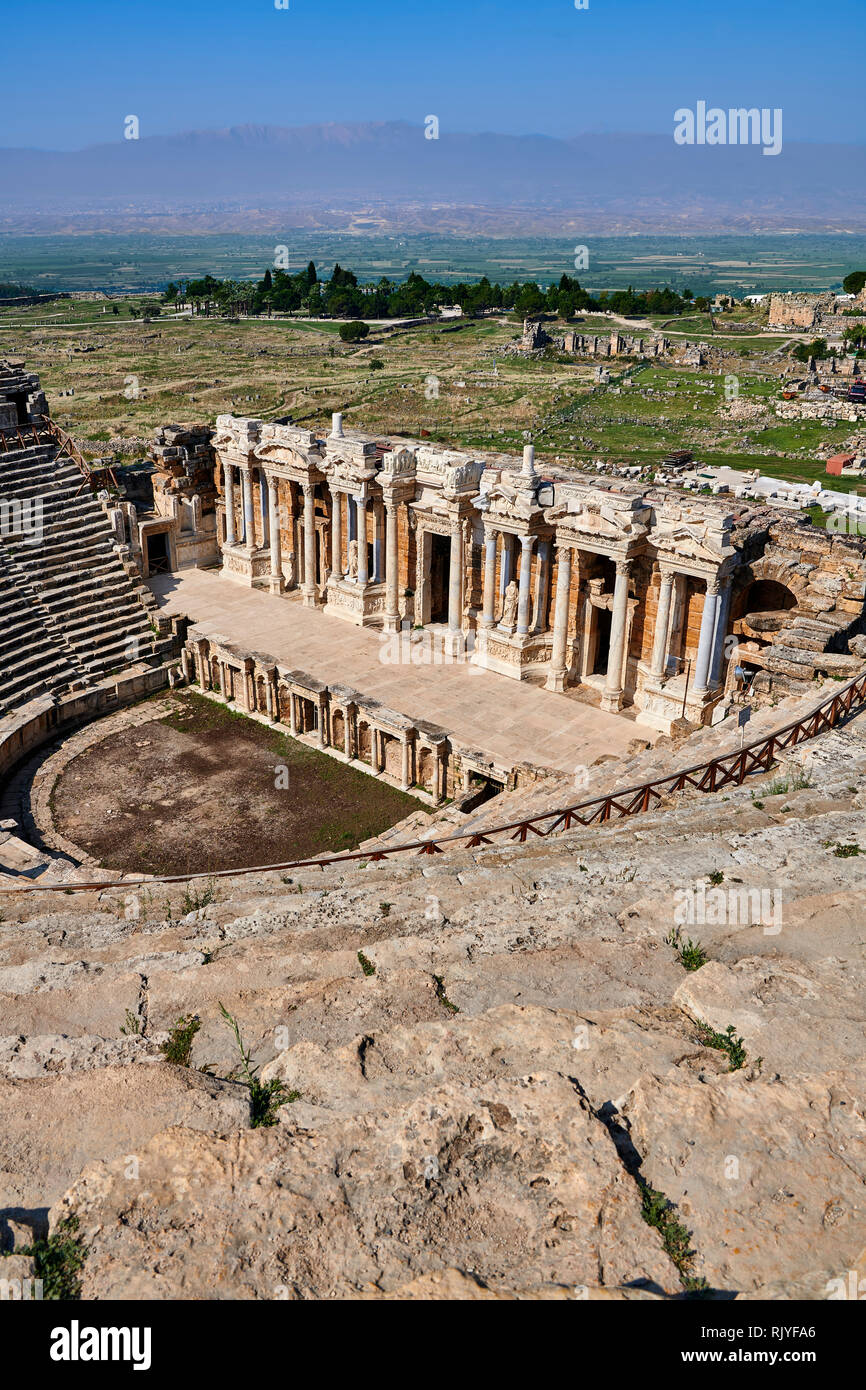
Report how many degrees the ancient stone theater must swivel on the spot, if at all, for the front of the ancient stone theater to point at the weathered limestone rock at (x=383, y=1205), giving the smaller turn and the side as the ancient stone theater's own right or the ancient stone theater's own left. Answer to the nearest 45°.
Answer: approximately 45° to the ancient stone theater's own left

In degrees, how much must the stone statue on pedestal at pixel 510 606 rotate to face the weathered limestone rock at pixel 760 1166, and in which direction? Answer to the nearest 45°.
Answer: approximately 45° to its left

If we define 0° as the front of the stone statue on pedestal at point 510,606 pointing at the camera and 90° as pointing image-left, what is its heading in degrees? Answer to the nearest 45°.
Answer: approximately 45°

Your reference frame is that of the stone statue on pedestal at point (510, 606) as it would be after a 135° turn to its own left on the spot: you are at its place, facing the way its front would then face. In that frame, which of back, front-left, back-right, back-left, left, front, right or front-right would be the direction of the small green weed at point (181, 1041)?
right

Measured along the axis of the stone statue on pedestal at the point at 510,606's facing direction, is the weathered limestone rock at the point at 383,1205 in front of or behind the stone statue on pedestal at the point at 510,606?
in front

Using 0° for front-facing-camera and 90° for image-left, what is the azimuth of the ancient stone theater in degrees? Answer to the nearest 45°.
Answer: approximately 45°

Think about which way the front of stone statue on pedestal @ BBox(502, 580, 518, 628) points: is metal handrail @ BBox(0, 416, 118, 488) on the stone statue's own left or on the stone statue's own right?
on the stone statue's own right

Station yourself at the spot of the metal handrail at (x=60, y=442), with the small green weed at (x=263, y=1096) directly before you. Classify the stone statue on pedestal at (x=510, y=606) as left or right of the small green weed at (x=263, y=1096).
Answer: left

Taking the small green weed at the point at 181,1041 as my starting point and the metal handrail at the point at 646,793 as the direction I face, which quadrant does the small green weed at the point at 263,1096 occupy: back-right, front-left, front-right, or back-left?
back-right
